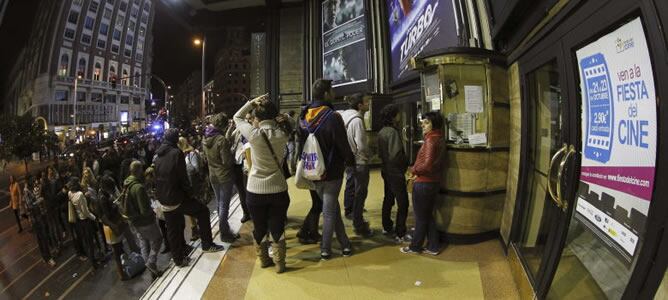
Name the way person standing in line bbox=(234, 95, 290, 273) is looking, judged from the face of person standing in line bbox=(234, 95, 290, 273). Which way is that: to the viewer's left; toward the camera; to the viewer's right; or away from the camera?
away from the camera

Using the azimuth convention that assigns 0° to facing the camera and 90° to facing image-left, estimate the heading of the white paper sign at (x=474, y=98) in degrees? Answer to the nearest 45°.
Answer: approximately 0°

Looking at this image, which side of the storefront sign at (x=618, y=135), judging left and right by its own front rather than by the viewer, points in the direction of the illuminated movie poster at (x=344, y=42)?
right

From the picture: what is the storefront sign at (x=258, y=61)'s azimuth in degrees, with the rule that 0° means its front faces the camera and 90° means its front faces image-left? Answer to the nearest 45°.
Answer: approximately 0°

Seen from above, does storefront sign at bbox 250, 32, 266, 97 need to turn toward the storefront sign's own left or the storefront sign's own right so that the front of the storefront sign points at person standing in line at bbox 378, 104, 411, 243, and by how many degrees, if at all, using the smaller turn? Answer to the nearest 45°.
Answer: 0° — it already faces them

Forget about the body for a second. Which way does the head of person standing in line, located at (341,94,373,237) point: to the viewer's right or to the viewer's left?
to the viewer's right
